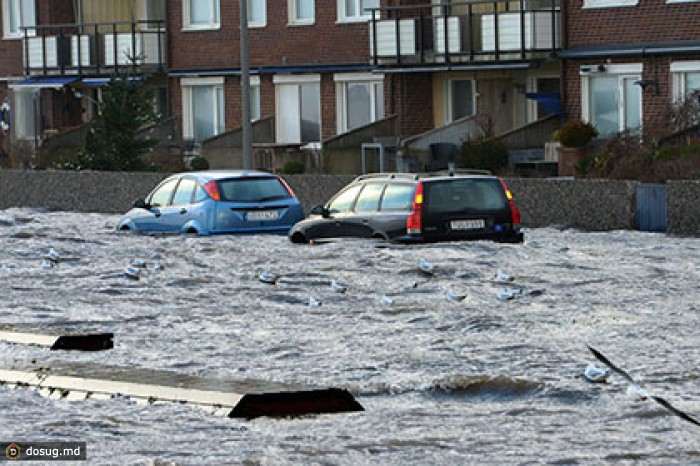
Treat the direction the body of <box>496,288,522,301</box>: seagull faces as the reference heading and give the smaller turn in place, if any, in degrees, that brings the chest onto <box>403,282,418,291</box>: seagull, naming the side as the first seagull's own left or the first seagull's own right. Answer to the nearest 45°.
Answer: approximately 45° to the first seagull's own right

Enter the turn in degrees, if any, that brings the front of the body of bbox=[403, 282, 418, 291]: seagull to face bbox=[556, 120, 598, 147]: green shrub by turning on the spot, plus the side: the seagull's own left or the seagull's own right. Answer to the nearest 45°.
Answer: approximately 90° to the seagull's own right

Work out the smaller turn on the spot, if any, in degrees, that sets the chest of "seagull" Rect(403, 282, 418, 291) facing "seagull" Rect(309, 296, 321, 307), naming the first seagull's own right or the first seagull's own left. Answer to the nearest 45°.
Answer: approximately 45° to the first seagull's own left

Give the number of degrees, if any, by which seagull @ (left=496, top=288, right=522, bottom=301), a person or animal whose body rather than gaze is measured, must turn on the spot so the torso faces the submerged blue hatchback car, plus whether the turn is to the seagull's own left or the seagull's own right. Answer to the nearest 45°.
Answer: approximately 45° to the seagull's own right

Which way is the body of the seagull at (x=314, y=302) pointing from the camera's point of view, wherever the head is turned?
to the viewer's left

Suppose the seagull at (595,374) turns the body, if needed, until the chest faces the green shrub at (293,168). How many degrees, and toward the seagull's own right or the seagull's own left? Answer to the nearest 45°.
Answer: approximately 90° to the seagull's own right

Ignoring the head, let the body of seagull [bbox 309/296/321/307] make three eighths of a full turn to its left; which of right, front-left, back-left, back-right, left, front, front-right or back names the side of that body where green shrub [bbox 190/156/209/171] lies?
back-left

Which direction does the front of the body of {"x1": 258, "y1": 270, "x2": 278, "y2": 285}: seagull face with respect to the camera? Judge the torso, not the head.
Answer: to the viewer's left
